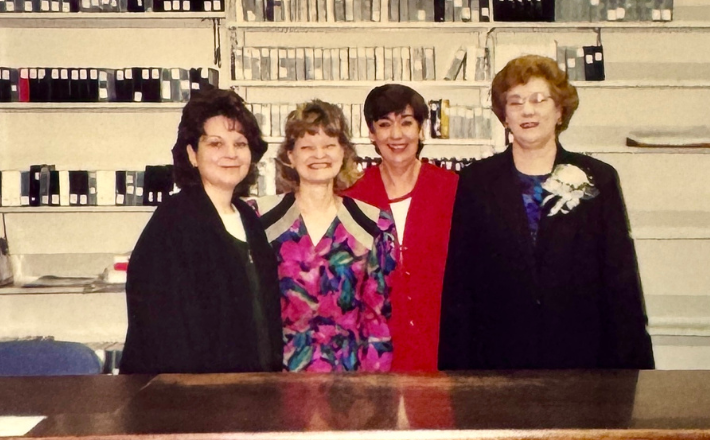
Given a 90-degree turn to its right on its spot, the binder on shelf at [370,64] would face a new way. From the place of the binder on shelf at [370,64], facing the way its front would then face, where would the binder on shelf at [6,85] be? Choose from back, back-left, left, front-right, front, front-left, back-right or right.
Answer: front

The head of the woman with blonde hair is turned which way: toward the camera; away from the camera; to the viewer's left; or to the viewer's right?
toward the camera

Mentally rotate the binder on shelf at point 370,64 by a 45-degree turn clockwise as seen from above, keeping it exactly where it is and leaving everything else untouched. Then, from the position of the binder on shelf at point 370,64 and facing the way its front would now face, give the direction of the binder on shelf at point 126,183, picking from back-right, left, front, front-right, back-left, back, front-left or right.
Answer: front-right

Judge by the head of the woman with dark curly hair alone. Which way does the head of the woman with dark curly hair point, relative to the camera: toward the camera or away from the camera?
toward the camera

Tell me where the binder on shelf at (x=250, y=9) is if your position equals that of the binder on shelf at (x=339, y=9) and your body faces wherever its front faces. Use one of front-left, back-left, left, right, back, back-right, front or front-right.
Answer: right

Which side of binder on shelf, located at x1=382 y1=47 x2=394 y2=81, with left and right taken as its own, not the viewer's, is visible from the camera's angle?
front

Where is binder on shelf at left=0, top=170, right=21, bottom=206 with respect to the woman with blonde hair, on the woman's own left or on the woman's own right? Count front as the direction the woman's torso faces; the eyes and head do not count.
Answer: on the woman's own right

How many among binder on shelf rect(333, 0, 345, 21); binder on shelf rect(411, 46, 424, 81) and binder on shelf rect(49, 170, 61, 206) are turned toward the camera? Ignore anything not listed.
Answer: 3

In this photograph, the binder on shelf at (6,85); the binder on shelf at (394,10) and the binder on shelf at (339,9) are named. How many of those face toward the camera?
3

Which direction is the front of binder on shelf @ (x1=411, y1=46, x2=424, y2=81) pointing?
toward the camera

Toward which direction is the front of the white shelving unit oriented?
toward the camera

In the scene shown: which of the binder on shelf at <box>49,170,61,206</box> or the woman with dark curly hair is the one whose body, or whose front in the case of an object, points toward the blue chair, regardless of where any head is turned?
the binder on shelf

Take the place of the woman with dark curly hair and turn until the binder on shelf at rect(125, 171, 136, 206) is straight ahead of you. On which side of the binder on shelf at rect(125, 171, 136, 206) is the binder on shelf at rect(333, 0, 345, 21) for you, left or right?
right

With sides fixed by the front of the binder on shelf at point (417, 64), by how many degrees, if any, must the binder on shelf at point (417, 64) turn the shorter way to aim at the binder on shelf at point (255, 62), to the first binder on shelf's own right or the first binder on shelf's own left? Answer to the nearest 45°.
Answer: approximately 90° to the first binder on shelf's own right

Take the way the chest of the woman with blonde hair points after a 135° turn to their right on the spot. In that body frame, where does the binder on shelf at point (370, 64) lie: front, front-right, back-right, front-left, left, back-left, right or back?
front-right
